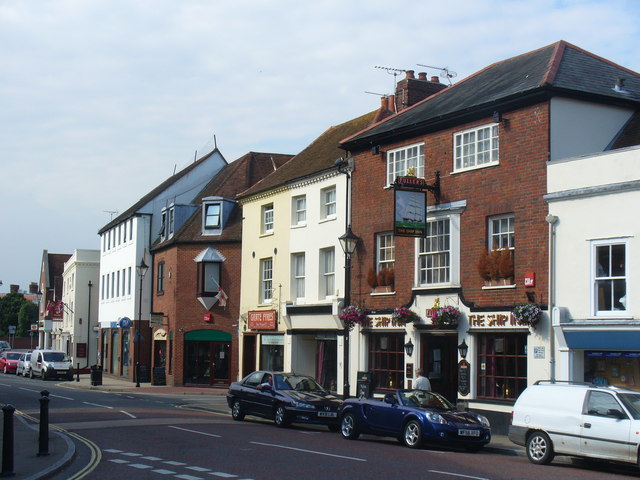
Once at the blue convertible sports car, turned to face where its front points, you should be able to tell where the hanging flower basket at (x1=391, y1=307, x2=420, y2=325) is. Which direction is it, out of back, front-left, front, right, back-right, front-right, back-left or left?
back-left

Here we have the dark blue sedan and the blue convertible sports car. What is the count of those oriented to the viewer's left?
0

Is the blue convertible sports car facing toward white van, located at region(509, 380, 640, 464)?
yes

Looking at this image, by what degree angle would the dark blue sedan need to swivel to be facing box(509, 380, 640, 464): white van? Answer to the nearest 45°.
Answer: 0° — it already faces it

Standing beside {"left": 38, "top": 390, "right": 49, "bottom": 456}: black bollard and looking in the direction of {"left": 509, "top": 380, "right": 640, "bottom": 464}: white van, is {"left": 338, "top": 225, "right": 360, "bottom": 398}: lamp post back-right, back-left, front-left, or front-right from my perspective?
front-left

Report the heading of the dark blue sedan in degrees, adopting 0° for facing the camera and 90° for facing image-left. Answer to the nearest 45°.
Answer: approximately 315°

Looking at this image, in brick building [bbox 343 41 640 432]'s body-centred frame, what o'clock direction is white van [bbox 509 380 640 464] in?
The white van is roughly at 10 o'clock from the brick building.

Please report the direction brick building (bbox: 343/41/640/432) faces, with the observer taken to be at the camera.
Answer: facing the viewer and to the left of the viewer

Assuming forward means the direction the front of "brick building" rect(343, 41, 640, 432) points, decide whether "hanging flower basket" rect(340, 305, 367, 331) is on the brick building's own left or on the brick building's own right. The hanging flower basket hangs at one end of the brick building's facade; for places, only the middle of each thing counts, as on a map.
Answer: on the brick building's own right

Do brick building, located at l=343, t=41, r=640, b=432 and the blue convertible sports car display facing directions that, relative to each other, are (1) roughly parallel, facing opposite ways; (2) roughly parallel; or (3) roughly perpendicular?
roughly perpendicular

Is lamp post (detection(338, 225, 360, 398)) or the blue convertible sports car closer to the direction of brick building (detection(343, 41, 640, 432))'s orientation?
the blue convertible sports car

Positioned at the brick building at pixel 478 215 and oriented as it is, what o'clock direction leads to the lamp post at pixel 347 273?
The lamp post is roughly at 3 o'clock from the brick building.

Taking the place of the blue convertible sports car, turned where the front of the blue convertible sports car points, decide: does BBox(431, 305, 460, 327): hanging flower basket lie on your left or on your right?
on your left

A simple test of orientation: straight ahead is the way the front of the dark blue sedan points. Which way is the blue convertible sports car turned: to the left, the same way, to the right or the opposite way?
the same way

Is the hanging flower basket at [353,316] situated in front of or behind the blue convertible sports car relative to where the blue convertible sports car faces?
behind

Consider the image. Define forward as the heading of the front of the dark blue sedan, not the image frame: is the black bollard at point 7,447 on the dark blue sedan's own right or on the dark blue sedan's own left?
on the dark blue sedan's own right

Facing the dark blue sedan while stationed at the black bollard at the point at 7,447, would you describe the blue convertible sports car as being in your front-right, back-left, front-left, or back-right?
front-right

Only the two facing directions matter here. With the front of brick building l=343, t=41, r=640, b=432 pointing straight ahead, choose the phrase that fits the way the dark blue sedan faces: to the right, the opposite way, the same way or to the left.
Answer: to the left
